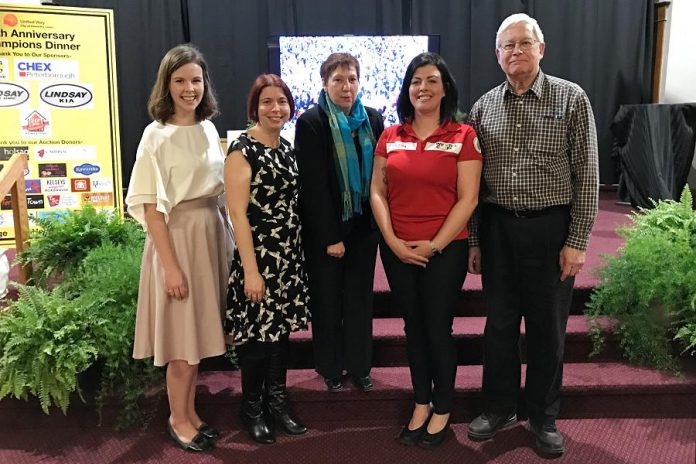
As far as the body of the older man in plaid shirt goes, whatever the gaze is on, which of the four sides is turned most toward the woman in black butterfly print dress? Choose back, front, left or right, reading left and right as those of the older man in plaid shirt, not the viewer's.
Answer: right

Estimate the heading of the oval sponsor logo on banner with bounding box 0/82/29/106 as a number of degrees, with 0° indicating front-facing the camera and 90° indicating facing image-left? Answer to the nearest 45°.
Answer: approximately 0°

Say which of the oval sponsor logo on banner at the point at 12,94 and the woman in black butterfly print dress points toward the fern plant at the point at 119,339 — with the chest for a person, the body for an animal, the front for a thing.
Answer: the oval sponsor logo on banner

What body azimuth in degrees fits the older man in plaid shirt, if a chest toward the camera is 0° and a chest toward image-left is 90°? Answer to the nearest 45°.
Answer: approximately 0°

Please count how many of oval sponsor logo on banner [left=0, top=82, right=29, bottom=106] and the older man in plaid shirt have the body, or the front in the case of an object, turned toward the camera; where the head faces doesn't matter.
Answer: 2

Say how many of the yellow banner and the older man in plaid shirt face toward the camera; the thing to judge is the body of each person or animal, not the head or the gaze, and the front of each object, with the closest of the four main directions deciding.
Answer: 2
